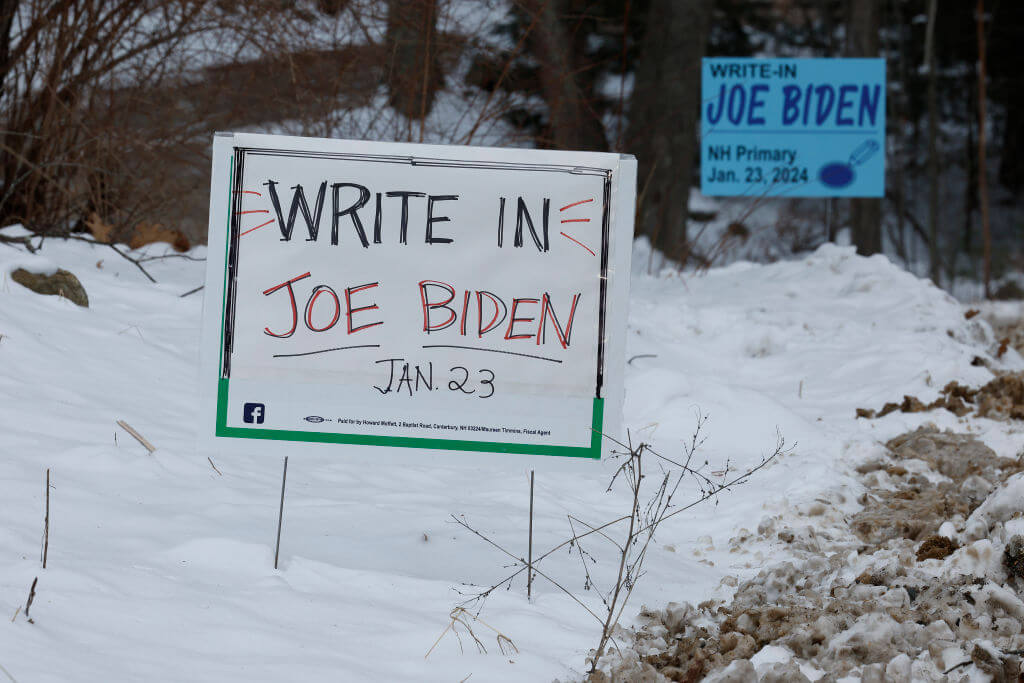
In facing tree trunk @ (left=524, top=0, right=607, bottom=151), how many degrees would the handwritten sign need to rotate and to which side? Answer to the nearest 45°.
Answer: approximately 180°

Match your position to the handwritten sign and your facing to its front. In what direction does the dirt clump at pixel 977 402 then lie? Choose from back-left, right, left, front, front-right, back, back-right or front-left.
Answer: back-left

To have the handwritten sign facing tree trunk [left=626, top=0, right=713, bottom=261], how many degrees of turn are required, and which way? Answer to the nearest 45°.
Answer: approximately 180°

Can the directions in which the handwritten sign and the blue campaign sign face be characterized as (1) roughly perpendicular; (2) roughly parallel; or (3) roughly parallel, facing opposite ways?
roughly parallel

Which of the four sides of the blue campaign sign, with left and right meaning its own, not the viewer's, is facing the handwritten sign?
front

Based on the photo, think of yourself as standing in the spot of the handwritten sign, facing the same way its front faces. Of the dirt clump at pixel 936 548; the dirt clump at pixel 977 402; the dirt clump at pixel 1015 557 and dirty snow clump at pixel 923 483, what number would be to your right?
0

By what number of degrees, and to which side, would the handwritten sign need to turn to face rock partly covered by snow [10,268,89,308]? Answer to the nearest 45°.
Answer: approximately 135° to its right

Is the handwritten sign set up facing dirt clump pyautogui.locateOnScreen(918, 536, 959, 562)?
no

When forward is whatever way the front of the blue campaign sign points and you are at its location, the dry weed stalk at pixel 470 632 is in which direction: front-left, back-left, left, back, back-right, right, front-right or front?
front

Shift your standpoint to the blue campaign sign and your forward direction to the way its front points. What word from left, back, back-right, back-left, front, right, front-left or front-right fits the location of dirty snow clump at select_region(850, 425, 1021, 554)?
front

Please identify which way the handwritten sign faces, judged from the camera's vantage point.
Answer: facing the viewer

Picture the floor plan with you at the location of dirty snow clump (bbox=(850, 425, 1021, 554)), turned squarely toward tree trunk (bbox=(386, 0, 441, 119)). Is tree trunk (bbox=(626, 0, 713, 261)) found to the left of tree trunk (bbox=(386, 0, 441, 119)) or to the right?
right

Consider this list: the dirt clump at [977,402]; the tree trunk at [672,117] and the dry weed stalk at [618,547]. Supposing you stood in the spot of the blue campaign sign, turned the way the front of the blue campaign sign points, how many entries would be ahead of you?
2

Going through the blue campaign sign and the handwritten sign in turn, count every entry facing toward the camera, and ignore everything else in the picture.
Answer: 2

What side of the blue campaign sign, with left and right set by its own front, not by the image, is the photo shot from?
front

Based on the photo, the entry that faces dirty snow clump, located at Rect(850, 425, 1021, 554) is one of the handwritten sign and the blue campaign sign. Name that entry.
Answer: the blue campaign sign
